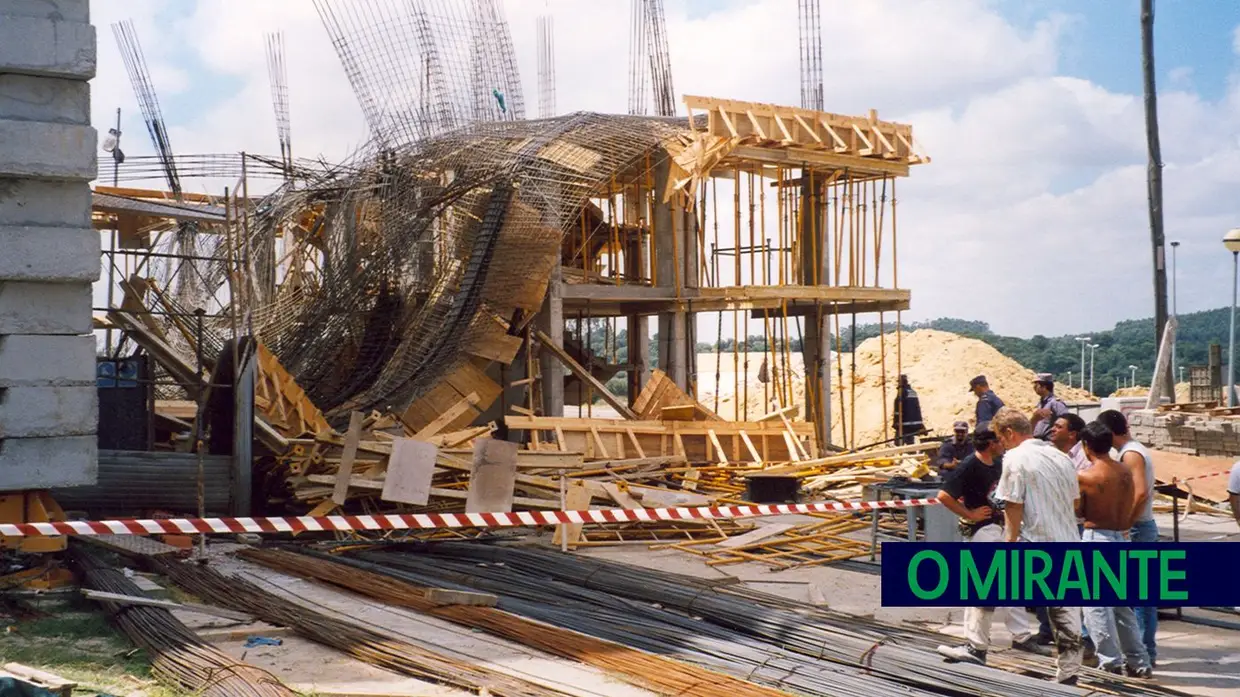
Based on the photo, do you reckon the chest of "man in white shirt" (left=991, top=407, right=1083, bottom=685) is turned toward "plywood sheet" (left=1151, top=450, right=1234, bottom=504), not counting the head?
no

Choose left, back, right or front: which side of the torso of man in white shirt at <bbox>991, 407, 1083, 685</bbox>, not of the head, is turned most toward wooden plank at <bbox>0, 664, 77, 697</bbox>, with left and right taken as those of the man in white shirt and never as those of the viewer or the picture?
left

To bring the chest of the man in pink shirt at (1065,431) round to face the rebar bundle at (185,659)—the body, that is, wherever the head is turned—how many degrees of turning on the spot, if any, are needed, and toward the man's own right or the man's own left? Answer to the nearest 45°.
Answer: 0° — they already face it

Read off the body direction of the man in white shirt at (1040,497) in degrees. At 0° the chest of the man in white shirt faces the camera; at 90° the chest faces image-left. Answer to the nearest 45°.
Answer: approximately 135°

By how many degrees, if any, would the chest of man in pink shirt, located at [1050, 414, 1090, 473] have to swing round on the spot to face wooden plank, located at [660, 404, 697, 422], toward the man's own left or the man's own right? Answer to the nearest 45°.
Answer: approximately 90° to the man's own right

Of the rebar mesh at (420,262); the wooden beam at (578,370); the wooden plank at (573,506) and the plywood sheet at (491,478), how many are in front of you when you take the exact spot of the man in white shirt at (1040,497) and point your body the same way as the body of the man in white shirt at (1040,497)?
4

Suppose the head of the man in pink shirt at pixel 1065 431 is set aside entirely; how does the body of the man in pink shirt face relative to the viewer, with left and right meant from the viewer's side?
facing the viewer and to the left of the viewer

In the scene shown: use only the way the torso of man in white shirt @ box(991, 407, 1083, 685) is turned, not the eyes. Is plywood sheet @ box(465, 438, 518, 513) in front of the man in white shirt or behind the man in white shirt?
in front

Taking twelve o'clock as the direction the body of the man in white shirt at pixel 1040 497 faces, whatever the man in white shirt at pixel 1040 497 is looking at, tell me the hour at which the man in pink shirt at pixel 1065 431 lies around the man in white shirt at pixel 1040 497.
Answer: the man in pink shirt at pixel 1065 431 is roughly at 2 o'clock from the man in white shirt at pixel 1040 497.

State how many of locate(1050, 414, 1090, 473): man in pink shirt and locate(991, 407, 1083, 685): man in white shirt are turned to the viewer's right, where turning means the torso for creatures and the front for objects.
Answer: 0

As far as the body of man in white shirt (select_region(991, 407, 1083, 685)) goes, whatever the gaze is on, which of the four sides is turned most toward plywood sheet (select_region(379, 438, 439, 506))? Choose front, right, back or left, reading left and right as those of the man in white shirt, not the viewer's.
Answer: front

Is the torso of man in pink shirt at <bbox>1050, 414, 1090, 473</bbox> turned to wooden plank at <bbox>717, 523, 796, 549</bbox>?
no

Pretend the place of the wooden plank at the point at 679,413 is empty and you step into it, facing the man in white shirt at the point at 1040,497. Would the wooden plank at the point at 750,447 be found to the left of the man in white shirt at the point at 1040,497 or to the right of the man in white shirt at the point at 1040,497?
left

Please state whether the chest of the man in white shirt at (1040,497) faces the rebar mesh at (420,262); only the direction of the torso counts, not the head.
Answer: yes

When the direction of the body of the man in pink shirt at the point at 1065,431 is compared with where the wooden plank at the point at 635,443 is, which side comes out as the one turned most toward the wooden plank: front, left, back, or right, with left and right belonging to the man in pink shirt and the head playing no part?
right

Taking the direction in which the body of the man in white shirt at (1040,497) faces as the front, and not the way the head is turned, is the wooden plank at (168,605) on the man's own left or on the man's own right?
on the man's own left

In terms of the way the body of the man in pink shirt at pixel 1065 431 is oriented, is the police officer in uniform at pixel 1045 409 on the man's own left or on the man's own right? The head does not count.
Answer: on the man's own right

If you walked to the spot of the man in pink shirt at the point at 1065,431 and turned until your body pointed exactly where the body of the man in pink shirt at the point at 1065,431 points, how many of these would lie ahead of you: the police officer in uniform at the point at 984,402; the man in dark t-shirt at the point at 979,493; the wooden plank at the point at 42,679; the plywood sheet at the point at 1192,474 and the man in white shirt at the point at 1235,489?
2

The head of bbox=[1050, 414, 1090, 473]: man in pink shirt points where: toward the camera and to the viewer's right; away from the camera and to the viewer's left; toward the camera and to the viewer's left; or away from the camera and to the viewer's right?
toward the camera and to the viewer's left
